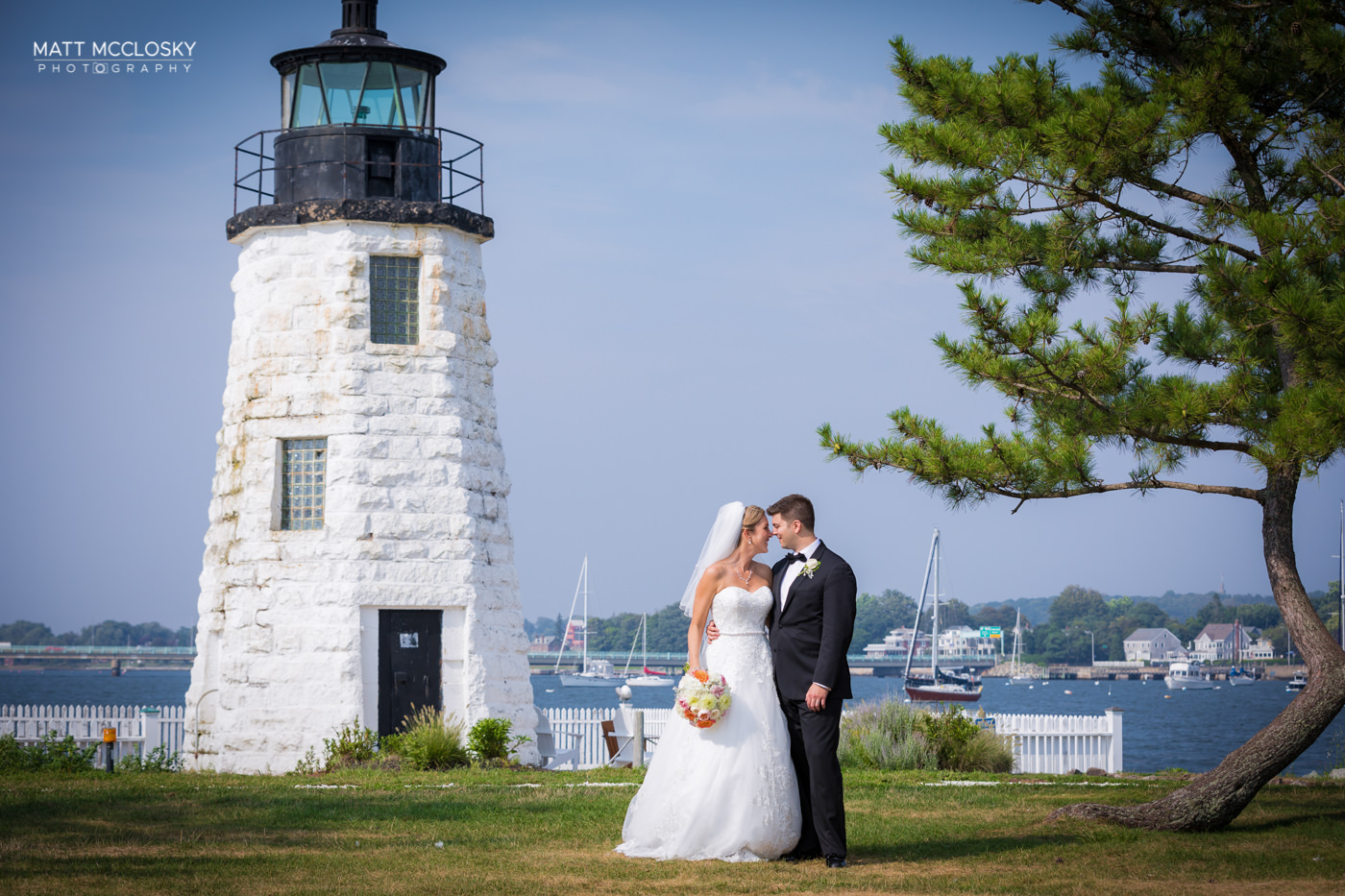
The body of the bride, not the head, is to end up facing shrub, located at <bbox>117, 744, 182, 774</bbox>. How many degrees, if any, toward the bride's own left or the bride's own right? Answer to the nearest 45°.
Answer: approximately 180°

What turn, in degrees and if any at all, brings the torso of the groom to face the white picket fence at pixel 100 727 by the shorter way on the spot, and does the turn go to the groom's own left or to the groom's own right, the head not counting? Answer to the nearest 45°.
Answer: approximately 90° to the groom's own right

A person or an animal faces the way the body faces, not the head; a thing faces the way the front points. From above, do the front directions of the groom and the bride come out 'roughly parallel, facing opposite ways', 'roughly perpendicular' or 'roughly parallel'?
roughly perpendicular

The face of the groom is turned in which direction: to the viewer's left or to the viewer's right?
to the viewer's left

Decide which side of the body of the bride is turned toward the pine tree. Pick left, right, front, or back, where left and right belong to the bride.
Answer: left

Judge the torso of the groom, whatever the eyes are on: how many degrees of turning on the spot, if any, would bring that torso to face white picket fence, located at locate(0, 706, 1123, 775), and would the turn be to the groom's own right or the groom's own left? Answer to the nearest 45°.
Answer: approximately 135° to the groom's own right

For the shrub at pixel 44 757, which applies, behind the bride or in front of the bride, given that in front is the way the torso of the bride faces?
behind

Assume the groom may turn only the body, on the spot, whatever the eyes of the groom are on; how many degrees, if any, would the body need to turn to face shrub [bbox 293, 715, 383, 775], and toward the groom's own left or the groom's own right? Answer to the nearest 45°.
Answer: approximately 90° to the groom's own right

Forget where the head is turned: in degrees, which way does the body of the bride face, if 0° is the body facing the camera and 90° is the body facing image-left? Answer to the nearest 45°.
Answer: approximately 315°

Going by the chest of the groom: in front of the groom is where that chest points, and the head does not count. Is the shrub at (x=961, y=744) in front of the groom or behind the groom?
behind

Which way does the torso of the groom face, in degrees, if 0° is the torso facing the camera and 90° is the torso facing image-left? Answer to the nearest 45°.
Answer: approximately 45°

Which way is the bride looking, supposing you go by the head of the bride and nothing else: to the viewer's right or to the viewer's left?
to the viewer's right
